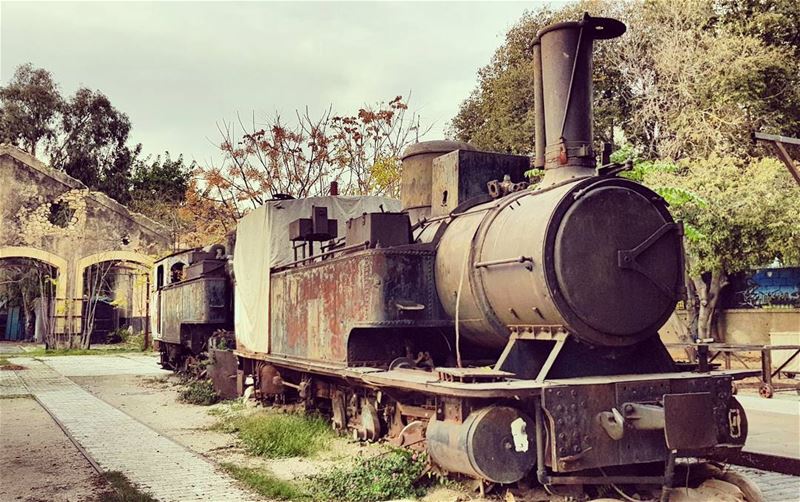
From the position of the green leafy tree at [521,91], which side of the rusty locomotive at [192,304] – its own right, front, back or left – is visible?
left

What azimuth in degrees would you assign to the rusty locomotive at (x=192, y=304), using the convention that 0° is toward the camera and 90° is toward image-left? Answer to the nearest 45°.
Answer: approximately 315°

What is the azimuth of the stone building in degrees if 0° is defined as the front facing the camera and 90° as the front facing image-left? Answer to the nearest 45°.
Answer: approximately 0°

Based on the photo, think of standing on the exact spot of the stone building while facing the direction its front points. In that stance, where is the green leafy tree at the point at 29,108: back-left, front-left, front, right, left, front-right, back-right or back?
back

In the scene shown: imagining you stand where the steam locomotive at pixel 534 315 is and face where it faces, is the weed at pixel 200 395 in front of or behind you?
behind

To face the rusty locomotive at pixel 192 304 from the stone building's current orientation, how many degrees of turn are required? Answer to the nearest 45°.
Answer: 0° — it already faces it

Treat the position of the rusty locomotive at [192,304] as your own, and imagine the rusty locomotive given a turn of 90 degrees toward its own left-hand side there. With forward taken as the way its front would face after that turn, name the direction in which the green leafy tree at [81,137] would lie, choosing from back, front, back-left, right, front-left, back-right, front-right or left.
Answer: front-left

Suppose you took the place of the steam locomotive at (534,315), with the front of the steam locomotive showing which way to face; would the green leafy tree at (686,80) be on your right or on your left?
on your left

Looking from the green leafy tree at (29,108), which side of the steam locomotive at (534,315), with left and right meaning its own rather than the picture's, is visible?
back

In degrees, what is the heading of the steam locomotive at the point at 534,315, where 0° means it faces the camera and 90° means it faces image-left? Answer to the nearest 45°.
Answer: approximately 315°
